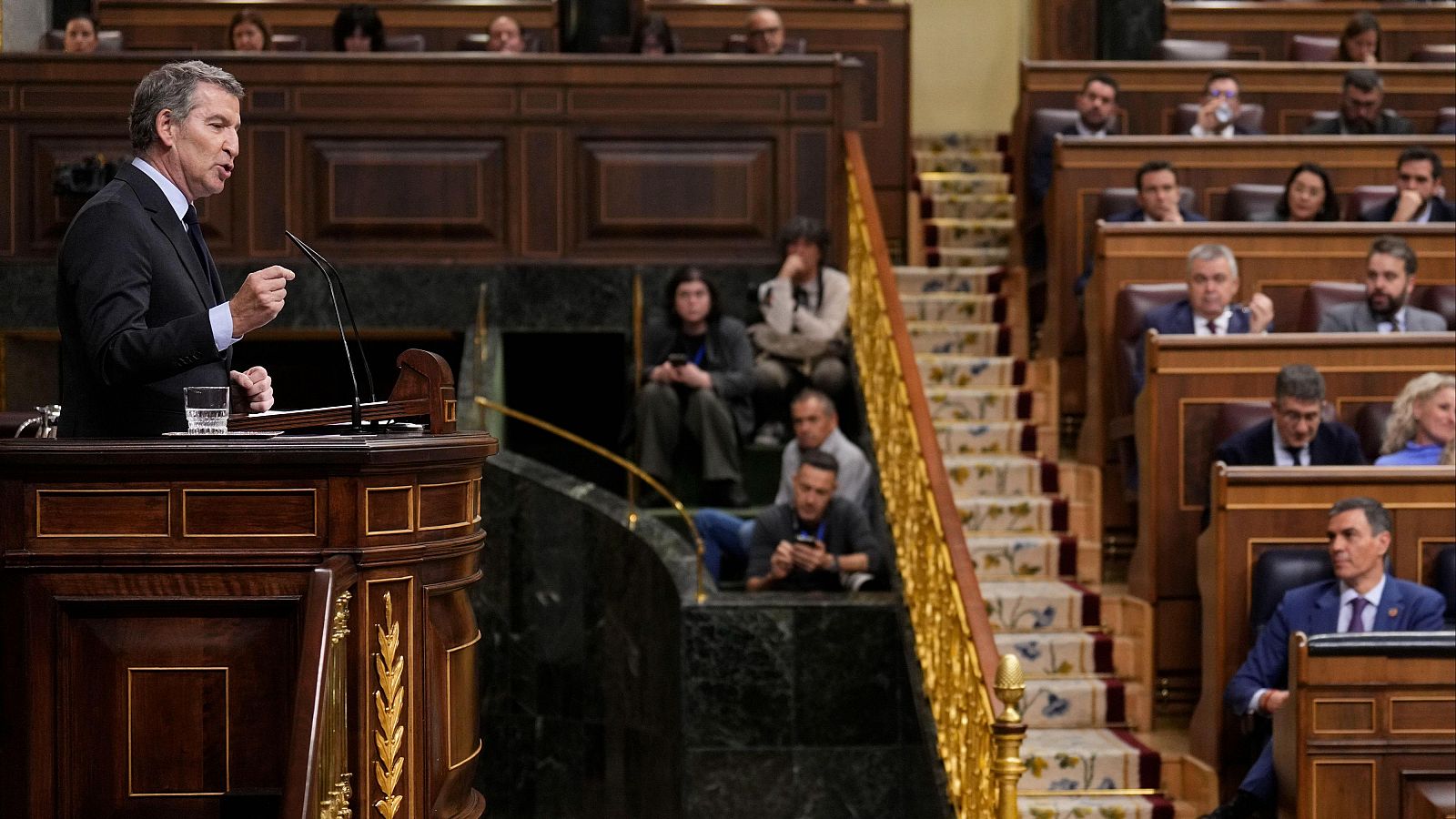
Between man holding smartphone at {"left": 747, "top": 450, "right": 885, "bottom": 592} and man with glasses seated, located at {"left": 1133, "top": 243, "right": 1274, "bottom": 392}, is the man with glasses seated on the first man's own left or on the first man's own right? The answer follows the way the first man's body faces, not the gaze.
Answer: on the first man's own left

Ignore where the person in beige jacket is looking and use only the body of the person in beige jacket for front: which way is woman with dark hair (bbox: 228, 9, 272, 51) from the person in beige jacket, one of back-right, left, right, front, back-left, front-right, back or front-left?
back-right

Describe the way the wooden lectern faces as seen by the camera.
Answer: facing to the right of the viewer

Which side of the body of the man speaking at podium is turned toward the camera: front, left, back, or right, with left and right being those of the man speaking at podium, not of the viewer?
right

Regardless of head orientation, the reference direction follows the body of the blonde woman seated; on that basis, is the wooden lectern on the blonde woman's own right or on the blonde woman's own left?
on the blonde woman's own right

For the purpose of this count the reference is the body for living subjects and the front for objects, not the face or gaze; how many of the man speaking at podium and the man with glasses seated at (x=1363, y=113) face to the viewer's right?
1

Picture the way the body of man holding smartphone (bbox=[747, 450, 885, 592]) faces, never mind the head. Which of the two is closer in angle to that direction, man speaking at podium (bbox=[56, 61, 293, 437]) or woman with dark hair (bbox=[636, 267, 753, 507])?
the man speaking at podium

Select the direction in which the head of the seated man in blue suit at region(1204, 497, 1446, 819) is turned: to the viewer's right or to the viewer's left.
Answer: to the viewer's left

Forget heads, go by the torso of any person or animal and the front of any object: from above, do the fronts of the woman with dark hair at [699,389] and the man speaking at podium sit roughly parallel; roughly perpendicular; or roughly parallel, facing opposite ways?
roughly perpendicular

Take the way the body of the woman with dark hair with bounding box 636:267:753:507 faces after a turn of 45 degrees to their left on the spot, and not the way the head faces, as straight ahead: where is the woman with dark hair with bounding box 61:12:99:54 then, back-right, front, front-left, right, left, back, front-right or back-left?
back

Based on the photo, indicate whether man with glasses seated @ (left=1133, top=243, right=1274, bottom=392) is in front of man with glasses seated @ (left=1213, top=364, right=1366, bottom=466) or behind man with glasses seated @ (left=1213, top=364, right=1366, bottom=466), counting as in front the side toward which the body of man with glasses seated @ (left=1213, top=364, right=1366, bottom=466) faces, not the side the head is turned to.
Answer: behind
